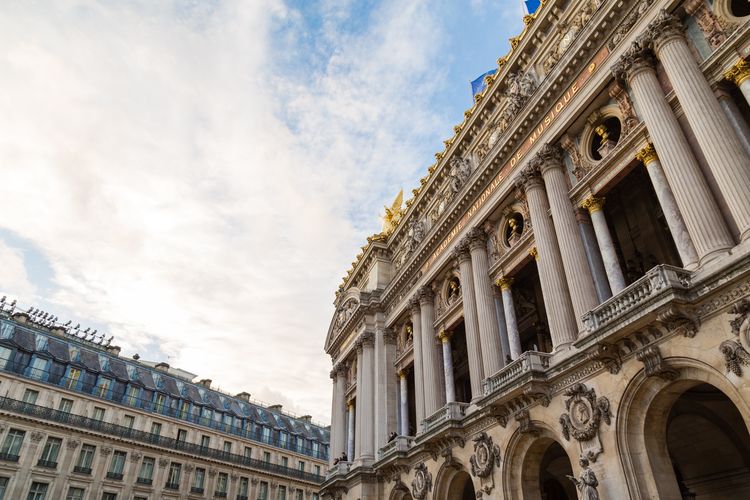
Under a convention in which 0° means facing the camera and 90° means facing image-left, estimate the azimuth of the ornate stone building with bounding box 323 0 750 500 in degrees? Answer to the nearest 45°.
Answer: approximately 45°

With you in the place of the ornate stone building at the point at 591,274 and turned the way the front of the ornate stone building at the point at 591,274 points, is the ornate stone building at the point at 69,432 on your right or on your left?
on your right

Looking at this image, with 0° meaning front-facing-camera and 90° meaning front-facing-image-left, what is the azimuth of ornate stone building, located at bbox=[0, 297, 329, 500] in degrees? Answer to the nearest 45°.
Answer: approximately 315°
